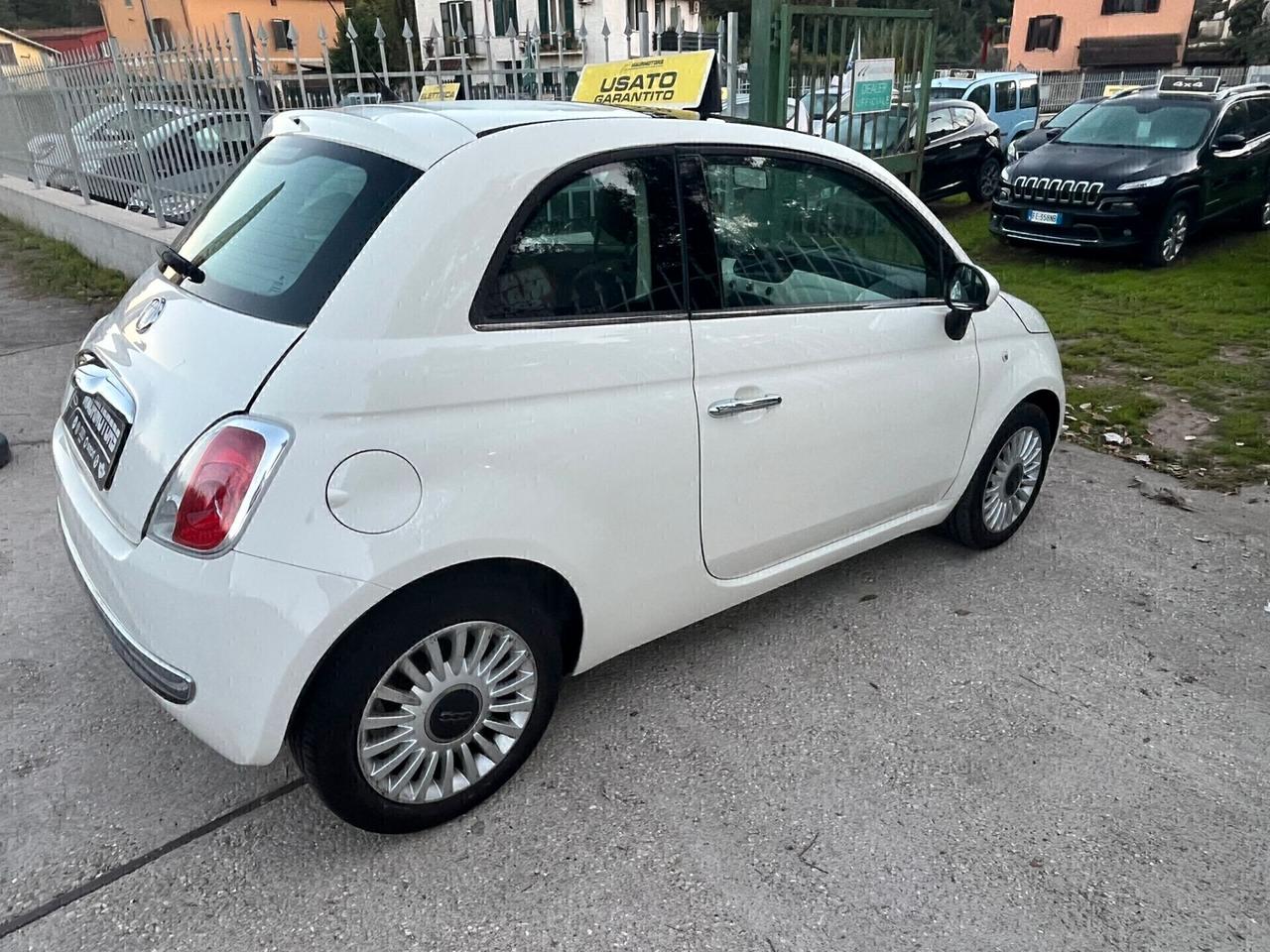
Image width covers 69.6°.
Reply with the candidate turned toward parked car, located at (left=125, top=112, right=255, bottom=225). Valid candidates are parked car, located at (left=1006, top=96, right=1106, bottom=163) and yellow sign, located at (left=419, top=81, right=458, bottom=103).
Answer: parked car, located at (left=1006, top=96, right=1106, bottom=163)

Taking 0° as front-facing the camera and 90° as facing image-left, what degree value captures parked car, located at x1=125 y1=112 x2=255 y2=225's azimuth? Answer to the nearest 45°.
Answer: approximately 45°

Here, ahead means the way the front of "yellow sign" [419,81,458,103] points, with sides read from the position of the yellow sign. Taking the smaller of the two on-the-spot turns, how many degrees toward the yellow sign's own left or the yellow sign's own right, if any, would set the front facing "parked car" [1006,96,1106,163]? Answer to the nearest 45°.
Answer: approximately 135° to the yellow sign's own left

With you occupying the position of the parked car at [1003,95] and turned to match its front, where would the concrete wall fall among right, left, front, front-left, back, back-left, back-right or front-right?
front

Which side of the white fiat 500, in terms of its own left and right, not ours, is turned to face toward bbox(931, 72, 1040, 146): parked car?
front

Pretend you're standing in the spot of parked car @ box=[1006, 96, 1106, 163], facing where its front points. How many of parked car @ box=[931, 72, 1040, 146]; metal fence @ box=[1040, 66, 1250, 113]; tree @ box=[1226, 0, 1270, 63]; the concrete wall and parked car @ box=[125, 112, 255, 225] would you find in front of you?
2

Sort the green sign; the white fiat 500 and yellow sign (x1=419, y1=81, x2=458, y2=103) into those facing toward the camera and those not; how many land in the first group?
2

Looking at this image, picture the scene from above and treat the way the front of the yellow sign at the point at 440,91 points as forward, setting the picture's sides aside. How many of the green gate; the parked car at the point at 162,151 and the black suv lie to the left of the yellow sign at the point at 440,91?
2

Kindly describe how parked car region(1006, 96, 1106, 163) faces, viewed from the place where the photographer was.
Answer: facing the viewer and to the left of the viewer

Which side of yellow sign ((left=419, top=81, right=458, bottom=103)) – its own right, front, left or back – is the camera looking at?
front

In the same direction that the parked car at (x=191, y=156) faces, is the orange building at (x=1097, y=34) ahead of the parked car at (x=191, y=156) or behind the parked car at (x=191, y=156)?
behind

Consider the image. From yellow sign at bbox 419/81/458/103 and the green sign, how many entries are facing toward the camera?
2
